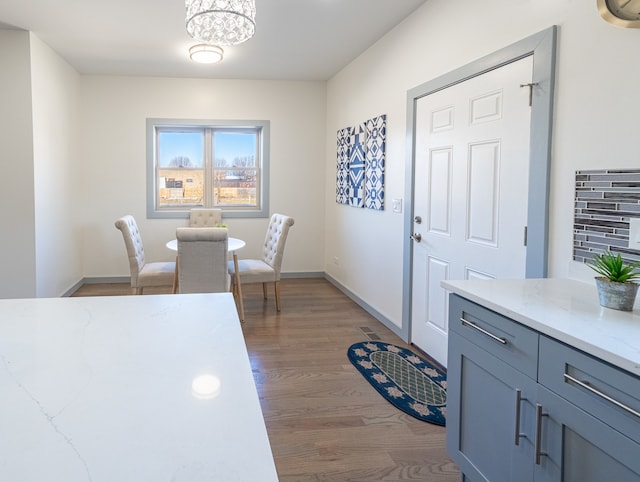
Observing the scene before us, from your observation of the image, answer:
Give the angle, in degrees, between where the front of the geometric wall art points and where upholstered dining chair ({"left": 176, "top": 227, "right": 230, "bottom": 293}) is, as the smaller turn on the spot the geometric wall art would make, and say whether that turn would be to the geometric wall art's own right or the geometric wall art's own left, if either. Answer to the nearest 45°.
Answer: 0° — it already faces it

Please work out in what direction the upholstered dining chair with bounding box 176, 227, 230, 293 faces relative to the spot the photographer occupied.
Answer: facing away from the viewer

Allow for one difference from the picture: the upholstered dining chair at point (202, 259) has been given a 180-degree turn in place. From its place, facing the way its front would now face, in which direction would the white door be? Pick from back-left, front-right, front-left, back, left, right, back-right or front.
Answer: front-left

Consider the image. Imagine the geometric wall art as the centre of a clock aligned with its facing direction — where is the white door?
The white door is roughly at 10 o'clock from the geometric wall art.

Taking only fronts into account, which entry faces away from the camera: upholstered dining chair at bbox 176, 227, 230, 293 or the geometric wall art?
the upholstered dining chair

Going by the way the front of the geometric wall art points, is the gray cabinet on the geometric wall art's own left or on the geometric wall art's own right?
on the geometric wall art's own left

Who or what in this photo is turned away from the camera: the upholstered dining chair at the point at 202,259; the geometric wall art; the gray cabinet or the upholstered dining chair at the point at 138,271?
the upholstered dining chair at the point at 202,259

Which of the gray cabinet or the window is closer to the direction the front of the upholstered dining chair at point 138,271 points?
the gray cabinet

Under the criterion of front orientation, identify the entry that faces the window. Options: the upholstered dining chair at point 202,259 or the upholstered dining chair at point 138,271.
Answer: the upholstered dining chair at point 202,259

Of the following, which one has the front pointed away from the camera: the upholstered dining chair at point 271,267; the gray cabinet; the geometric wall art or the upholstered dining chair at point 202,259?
the upholstered dining chair at point 202,259

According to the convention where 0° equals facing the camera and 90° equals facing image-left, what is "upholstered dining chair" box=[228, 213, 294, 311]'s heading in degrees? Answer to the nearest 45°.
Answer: approximately 45°
